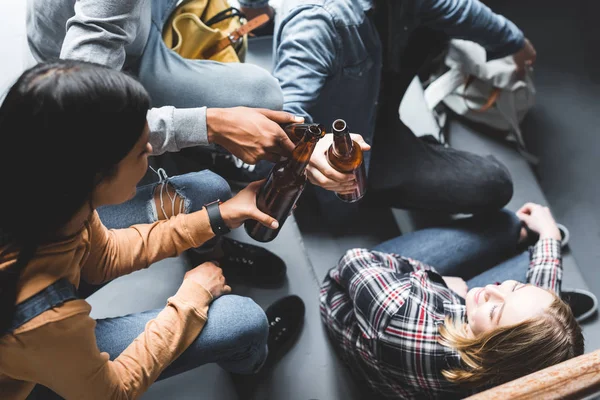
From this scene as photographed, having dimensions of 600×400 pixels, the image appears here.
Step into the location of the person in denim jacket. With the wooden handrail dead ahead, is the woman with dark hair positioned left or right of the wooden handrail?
right

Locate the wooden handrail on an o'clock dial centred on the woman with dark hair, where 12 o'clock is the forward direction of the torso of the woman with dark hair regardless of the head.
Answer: The wooden handrail is roughly at 1 o'clock from the woman with dark hair.

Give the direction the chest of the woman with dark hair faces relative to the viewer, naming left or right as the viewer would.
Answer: facing to the right of the viewer

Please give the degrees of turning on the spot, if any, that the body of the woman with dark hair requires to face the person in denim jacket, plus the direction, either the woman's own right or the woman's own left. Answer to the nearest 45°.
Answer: approximately 45° to the woman's own left
